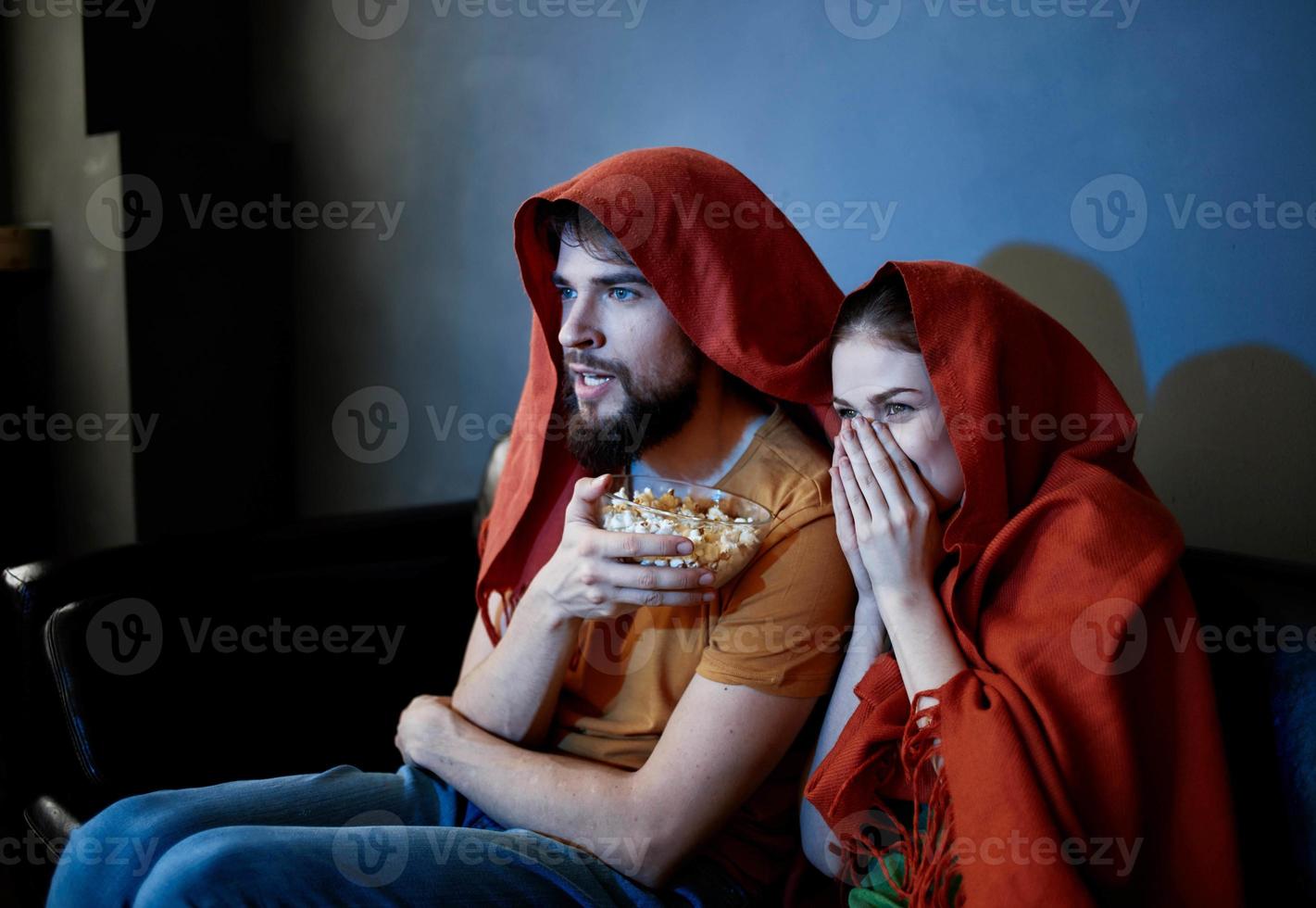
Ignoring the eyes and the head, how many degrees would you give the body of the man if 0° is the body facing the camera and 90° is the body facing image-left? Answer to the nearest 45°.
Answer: approximately 45°

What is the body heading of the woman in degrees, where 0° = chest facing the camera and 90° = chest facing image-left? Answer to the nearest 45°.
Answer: approximately 45°
